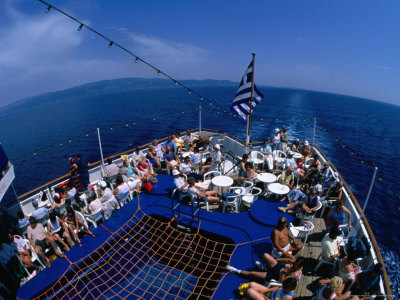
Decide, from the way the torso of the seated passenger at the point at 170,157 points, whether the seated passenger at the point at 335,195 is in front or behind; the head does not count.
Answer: in front

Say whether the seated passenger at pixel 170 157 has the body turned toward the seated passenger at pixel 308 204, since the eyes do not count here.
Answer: yes

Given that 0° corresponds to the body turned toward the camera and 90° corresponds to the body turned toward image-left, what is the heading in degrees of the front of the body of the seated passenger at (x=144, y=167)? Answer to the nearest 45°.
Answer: approximately 315°

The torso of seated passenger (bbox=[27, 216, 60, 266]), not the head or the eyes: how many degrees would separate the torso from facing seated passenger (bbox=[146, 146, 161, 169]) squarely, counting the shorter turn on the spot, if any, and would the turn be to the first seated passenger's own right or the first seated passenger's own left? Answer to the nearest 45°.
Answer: approximately 90° to the first seated passenger's own left

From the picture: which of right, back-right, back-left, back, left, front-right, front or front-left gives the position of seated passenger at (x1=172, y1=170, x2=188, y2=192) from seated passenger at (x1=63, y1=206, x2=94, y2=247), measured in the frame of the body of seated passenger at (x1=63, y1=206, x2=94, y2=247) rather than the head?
front-left

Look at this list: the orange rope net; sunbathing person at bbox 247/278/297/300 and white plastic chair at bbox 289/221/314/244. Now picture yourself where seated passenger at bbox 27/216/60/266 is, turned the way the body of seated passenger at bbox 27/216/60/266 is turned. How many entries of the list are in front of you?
3
